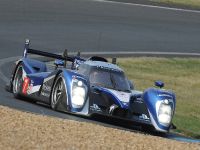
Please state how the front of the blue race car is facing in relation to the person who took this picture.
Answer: facing the viewer and to the right of the viewer
